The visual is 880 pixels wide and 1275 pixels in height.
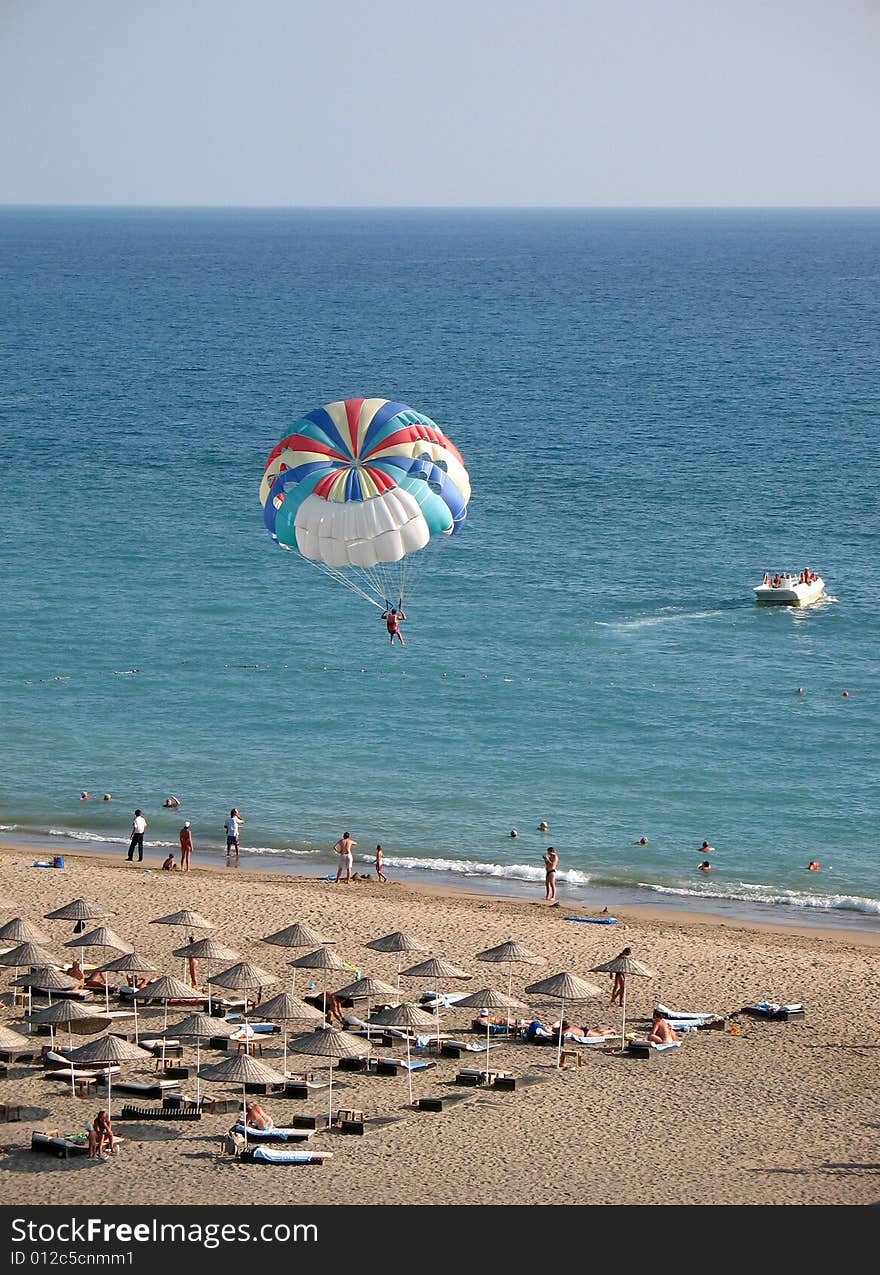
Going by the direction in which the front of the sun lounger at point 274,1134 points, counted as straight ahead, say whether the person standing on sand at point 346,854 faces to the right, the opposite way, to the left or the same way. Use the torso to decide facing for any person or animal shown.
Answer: to the left

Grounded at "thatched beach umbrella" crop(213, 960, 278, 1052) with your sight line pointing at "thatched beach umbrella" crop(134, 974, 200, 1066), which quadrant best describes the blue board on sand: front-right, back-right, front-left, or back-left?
back-right

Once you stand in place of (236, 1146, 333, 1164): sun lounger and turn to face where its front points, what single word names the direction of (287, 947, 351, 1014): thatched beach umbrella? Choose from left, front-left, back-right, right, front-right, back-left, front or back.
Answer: left

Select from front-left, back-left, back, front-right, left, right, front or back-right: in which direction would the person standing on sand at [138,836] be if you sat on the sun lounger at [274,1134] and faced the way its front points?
left

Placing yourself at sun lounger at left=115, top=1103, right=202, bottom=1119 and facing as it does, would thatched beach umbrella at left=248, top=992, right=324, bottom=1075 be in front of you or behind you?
in front

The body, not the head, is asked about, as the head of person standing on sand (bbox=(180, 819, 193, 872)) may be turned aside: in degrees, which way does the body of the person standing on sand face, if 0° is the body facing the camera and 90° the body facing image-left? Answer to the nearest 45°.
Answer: approximately 180°

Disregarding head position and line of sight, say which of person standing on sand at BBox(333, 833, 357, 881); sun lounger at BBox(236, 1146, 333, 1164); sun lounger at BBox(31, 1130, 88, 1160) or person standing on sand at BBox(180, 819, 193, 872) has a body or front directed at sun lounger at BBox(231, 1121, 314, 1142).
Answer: sun lounger at BBox(31, 1130, 88, 1160)

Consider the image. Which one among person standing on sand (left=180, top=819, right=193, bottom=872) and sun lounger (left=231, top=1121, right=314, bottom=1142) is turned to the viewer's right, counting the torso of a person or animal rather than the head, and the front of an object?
the sun lounger

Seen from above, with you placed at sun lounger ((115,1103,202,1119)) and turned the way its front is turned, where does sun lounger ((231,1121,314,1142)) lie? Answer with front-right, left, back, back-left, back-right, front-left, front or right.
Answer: front-right

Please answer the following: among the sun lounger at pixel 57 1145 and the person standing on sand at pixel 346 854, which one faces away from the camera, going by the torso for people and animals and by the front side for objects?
the person standing on sand

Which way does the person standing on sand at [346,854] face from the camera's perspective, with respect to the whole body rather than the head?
away from the camera

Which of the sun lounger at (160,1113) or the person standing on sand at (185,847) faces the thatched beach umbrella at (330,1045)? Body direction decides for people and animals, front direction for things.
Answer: the sun lounger

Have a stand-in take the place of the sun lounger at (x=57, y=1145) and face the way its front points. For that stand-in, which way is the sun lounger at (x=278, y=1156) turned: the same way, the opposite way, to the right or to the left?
the same way

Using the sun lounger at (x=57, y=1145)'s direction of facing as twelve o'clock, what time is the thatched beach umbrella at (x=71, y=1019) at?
The thatched beach umbrella is roughly at 9 o'clock from the sun lounger.

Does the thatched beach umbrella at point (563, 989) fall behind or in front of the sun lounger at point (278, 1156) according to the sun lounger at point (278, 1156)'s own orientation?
in front

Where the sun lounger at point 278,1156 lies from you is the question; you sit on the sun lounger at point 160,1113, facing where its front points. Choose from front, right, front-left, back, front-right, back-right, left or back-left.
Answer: front-right
